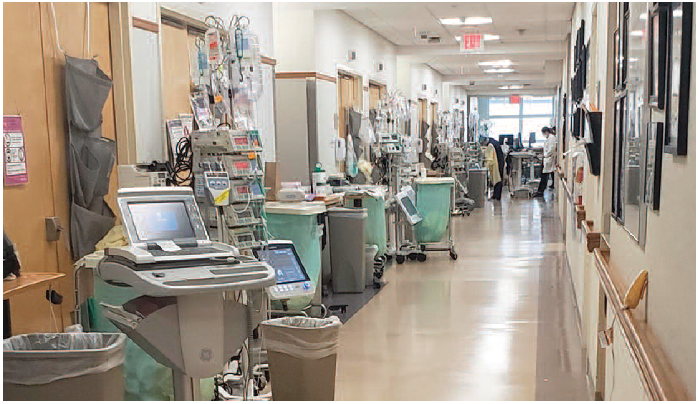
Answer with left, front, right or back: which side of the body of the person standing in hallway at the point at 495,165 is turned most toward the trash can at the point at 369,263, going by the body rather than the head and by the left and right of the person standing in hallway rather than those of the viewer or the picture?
left

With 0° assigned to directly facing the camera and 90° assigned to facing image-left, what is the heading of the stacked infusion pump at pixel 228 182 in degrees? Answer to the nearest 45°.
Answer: approximately 315°

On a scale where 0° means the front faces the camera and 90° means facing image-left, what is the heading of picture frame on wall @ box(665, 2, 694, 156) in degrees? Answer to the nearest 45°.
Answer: approximately 90°

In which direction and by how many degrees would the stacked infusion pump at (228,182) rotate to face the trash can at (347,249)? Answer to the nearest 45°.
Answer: approximately 90° to its left

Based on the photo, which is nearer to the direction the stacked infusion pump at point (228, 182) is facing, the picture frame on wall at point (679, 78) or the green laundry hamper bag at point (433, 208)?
the picture frame on wall

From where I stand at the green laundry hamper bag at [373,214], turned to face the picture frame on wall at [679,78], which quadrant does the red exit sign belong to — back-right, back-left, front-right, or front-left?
back-left

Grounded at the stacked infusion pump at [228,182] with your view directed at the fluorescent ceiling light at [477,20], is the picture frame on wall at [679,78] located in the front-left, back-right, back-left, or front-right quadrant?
back-right

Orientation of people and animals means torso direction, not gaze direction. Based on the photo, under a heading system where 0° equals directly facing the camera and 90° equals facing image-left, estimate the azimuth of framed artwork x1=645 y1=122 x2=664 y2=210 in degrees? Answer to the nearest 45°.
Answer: approximately 90°

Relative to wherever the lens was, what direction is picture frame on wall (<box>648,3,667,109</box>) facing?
facing to the left of the viewer

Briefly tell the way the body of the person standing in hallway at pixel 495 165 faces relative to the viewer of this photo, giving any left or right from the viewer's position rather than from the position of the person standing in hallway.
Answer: facing to the left of the viewer

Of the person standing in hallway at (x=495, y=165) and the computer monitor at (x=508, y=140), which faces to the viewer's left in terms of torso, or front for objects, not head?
the person standing in hallway
